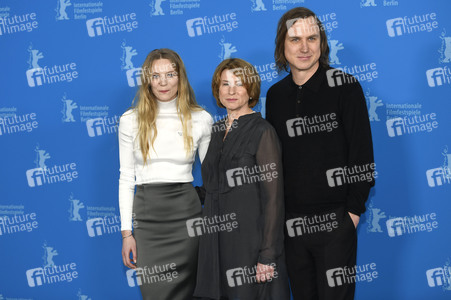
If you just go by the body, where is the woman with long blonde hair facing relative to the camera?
toward the camera

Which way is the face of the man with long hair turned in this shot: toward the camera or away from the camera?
toward the camera

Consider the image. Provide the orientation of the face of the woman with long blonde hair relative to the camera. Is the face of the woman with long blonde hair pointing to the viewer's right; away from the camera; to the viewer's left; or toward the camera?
toward the camera
